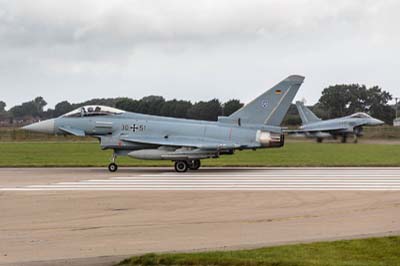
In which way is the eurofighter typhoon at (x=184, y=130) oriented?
to the viewer's left
